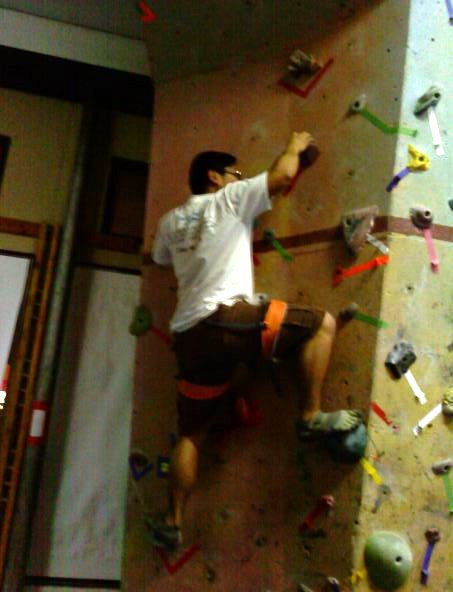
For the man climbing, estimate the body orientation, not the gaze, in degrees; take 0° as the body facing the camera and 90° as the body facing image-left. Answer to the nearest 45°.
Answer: approximately 225°

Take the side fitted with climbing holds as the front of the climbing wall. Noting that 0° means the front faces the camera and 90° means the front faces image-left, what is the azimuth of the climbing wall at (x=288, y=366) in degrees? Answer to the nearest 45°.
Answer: approximately 0°

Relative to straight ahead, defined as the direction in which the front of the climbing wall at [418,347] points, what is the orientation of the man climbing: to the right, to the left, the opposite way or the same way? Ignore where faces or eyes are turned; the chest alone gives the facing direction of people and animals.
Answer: the opposite way
